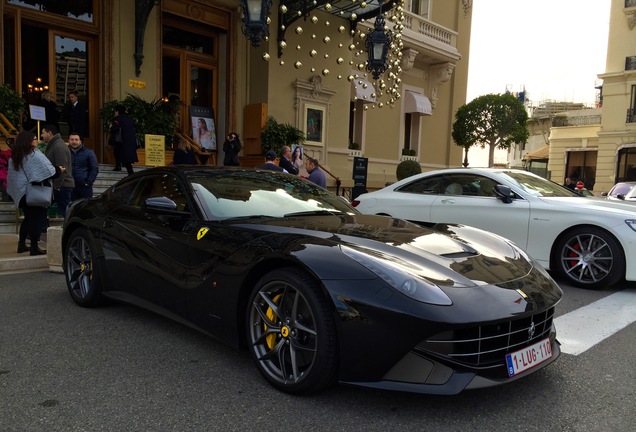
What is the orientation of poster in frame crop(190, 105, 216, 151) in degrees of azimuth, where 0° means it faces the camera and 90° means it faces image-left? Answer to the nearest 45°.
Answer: approximately 45°

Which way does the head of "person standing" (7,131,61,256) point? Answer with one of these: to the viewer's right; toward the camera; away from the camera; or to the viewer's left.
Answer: to the viewer's right

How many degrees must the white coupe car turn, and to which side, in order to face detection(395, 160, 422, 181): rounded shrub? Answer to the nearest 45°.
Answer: approximately 135° to its left

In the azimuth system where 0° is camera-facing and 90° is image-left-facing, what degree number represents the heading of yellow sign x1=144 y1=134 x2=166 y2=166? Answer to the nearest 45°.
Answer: approximately 0°

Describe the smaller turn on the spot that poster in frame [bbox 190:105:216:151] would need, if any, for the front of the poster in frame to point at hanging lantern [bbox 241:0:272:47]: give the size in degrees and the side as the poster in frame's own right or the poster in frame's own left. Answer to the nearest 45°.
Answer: approximately 45° to the poster in frame's own left
